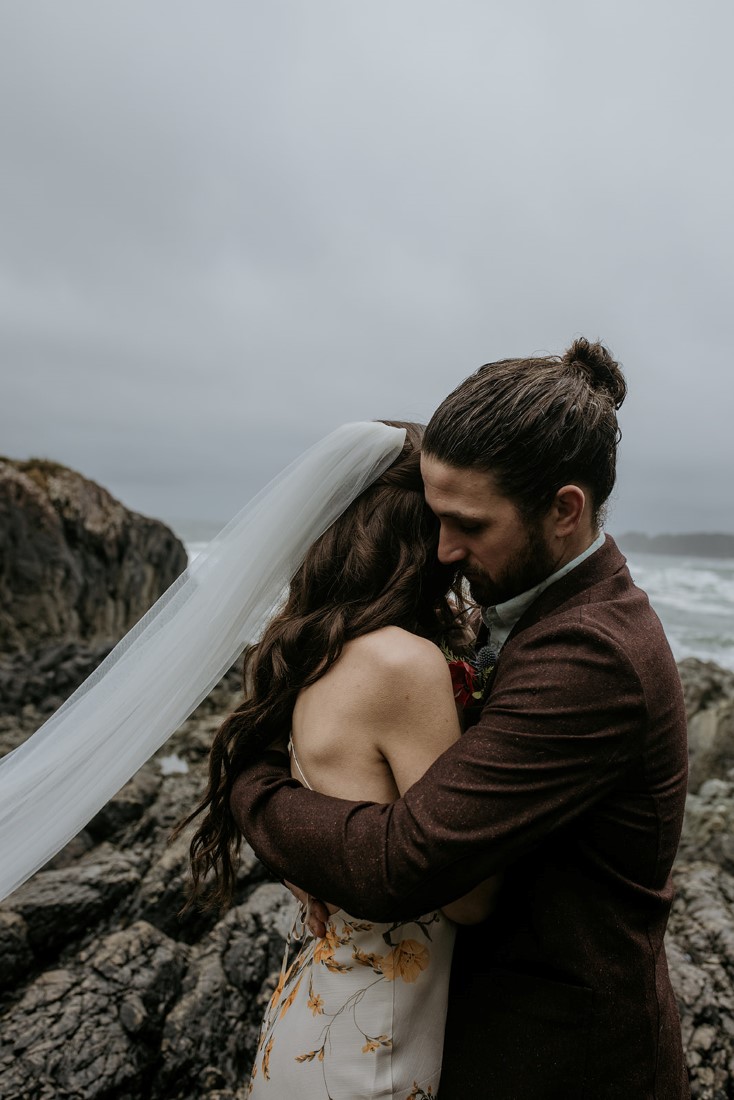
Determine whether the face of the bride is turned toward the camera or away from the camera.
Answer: away from the camera

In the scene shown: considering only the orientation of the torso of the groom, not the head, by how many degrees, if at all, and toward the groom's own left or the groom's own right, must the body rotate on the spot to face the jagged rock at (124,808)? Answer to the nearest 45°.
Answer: approximately 45° to the groom's own right

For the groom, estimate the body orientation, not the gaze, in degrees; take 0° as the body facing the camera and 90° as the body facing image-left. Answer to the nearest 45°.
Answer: approximately 90°

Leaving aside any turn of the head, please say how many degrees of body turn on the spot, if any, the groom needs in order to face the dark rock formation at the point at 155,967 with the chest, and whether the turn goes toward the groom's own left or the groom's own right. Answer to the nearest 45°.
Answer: approximately 45° to the groom's own right

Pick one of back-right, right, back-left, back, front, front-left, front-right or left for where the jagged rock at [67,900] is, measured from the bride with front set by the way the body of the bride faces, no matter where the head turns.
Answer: left

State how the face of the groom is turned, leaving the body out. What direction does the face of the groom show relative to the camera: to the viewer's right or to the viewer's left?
to the viewer's left

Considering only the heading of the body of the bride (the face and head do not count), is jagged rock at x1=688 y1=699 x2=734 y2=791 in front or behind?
in front

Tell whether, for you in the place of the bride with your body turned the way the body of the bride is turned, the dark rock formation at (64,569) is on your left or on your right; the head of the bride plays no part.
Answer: on your left

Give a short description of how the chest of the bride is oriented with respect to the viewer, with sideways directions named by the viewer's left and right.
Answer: facing away from the viewer and to the right of the viewer
